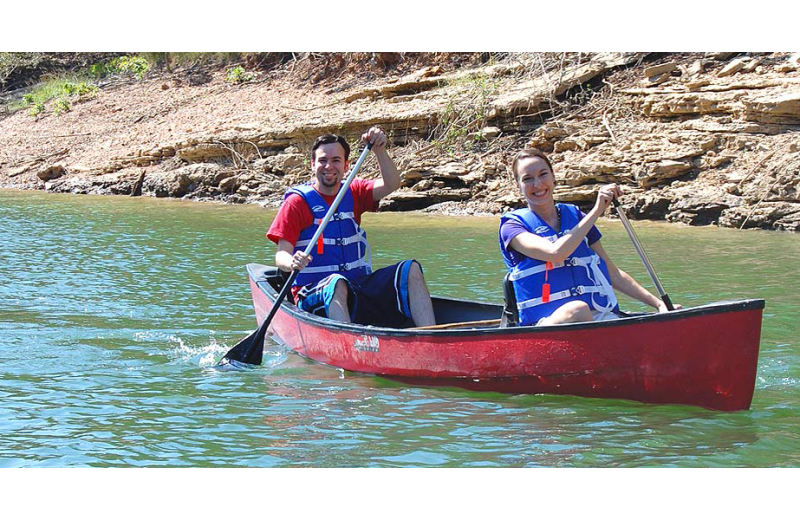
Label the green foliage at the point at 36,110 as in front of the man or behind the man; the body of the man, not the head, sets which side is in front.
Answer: behind

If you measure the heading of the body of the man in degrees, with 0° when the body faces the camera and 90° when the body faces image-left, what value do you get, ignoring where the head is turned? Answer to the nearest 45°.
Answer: approximately 315°

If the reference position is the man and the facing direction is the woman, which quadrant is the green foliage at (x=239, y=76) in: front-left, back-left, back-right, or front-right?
back-left

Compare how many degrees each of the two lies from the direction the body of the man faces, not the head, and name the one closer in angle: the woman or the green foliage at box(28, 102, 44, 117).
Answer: the woman

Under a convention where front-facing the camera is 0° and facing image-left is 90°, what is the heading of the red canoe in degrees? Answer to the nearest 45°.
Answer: approximately 315°

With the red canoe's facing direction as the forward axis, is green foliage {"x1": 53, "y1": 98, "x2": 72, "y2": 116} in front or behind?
behind

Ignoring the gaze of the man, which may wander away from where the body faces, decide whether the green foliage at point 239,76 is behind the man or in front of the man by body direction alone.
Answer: behind
